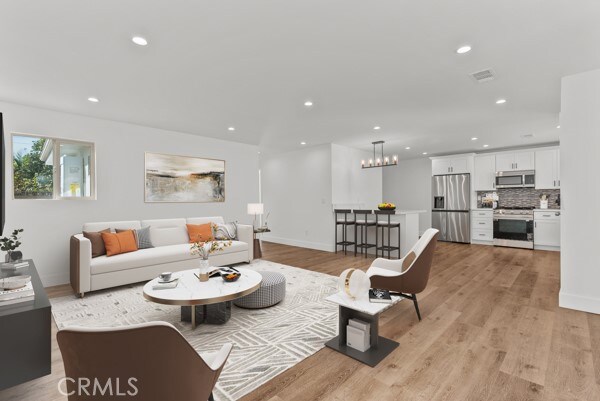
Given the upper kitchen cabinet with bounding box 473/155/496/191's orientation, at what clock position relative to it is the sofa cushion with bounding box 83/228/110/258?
The sofa cushion is roughly at 1 o'clock from the upper kitchen cabinet.

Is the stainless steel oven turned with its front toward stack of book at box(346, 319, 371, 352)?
yes

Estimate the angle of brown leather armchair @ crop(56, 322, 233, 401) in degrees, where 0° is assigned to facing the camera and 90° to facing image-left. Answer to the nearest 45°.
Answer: approximately 225°

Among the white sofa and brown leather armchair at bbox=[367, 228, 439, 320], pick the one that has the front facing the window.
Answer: the brown leather armchair

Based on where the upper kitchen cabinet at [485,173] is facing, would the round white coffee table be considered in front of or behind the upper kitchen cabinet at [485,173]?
in front

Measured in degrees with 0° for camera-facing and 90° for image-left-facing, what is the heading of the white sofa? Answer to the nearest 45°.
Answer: approximately 315°

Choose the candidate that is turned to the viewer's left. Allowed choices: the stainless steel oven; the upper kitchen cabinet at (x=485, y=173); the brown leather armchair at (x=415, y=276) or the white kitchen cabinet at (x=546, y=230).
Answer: the brown leather armchair

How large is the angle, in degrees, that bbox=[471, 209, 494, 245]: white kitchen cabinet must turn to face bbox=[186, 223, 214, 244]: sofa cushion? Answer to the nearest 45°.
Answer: approximately 45° to its right

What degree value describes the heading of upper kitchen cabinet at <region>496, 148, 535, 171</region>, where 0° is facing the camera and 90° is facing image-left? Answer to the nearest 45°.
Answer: approximately 0°

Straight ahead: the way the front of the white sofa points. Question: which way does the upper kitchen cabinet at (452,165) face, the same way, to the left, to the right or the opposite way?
to the right

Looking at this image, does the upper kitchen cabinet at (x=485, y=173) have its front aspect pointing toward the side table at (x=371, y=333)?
yes

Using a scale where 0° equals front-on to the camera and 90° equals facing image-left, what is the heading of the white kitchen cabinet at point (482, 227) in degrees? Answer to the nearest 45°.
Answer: approximately 0°

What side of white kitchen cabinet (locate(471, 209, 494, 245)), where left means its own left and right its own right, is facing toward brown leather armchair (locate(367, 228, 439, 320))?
front

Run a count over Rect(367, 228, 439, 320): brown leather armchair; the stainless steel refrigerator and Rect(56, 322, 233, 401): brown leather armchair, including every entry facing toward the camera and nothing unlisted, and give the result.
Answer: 1

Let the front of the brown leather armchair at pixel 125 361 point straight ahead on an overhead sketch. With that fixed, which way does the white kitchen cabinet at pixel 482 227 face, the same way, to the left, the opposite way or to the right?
the opposite way
